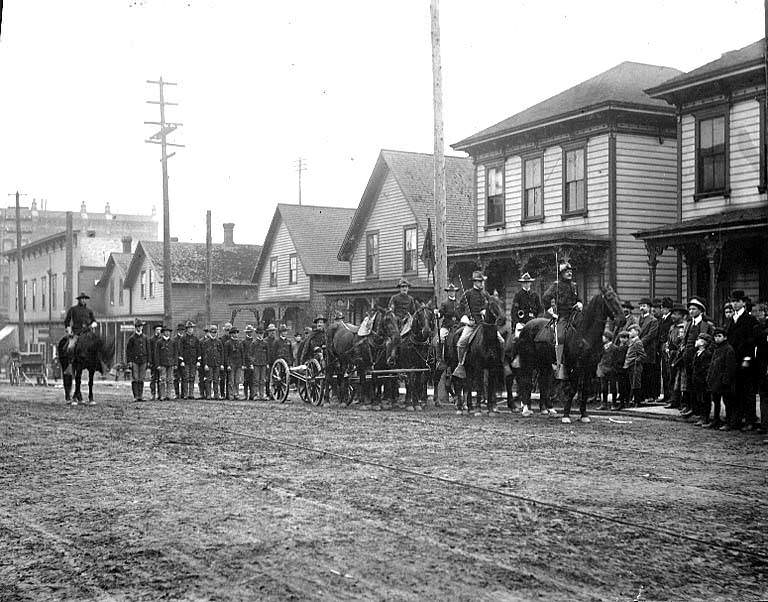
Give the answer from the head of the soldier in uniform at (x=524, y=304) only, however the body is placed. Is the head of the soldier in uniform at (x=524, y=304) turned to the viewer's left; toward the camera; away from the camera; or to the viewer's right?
toward the camera

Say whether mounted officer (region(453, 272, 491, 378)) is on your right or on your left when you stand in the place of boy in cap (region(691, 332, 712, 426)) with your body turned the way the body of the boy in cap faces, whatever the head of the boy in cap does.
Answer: on your right

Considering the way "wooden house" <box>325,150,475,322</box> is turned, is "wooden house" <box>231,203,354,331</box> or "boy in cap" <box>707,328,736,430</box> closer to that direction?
the boy in cap

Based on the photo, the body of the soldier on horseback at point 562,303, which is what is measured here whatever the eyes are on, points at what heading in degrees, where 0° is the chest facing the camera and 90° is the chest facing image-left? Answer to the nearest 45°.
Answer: approximately 315°

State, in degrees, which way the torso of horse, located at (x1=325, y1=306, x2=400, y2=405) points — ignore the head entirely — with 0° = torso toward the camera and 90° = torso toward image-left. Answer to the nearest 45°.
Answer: approximately 315°

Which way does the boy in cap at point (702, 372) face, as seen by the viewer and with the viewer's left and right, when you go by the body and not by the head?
facing the viewer and to the left of the viewer

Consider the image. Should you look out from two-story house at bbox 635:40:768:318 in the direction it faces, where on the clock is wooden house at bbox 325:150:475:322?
The wooden house is roughly at 3 o'clock from the two-story house.

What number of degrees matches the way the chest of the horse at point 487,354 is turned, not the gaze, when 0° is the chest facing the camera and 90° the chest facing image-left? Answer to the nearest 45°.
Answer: approximately 315°

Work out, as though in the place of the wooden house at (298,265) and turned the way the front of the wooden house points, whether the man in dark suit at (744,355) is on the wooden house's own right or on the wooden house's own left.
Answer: on the wooden house's own left

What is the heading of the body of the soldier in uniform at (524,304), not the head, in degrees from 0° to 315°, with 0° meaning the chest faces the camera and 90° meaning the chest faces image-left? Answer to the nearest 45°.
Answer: approximately 0°

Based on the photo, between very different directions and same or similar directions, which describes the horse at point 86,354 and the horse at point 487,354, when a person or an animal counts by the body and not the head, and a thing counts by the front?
same or similar directions

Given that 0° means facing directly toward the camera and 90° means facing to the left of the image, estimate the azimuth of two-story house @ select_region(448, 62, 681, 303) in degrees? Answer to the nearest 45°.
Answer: approximately 45°

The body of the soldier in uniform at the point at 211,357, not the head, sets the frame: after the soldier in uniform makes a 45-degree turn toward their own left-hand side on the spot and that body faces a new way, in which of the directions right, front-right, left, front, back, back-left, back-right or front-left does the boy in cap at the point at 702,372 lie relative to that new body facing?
front

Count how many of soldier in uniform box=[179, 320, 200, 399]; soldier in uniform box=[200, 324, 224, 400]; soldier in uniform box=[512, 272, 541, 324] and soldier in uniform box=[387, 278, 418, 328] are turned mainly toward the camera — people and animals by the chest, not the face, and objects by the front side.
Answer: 4

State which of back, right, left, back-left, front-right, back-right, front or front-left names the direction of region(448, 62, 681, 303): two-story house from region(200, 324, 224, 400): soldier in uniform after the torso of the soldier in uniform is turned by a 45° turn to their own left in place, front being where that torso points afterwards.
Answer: front-left

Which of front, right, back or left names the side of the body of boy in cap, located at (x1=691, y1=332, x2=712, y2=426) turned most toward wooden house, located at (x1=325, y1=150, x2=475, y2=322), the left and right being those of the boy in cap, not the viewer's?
right
